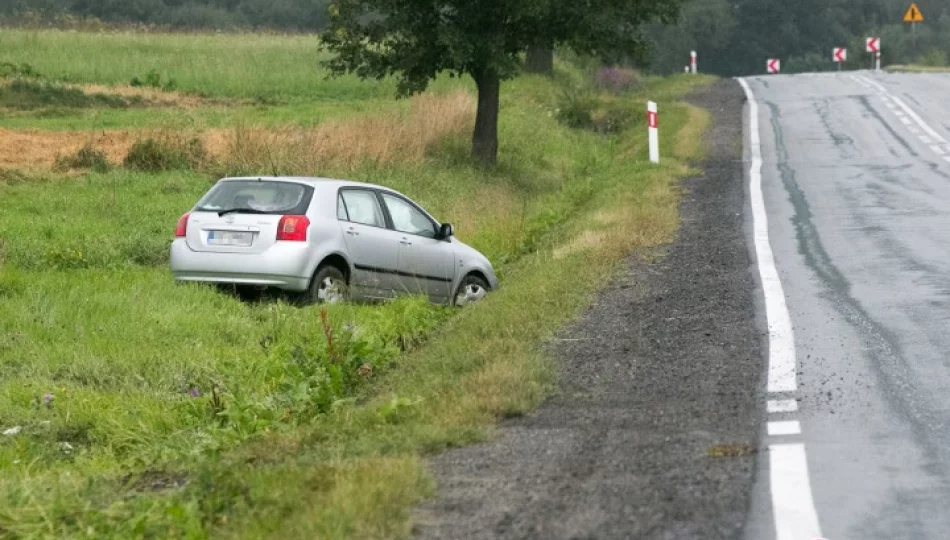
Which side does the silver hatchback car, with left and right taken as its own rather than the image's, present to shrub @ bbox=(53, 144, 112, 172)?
left

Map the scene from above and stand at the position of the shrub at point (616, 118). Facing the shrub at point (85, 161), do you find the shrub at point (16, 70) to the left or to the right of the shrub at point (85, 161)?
right

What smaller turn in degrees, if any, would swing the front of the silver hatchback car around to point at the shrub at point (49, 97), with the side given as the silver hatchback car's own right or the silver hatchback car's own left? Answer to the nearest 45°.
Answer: approximately 45° to the silver hatchback car's own left

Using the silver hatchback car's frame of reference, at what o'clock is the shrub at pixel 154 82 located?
The shrub is roughly at 10 o'clock from the silver hatchback car.

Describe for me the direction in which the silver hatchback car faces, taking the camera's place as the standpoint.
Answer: facing away from the viewer and to the right of the viewer

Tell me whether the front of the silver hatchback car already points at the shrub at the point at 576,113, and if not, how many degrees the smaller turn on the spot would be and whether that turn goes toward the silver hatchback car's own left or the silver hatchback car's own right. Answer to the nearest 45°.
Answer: approximately 45° to the silver hatchback car's own left

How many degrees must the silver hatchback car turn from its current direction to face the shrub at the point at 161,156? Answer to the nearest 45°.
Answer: approximately 45° to its left

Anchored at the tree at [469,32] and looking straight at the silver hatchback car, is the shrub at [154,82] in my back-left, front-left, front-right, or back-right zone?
back-right

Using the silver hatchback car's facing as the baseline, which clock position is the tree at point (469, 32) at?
The tree is roughly at 11 o'clock from the silver hatchback car.

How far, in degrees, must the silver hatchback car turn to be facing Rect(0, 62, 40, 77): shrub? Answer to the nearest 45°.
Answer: approximately 45° to its left
